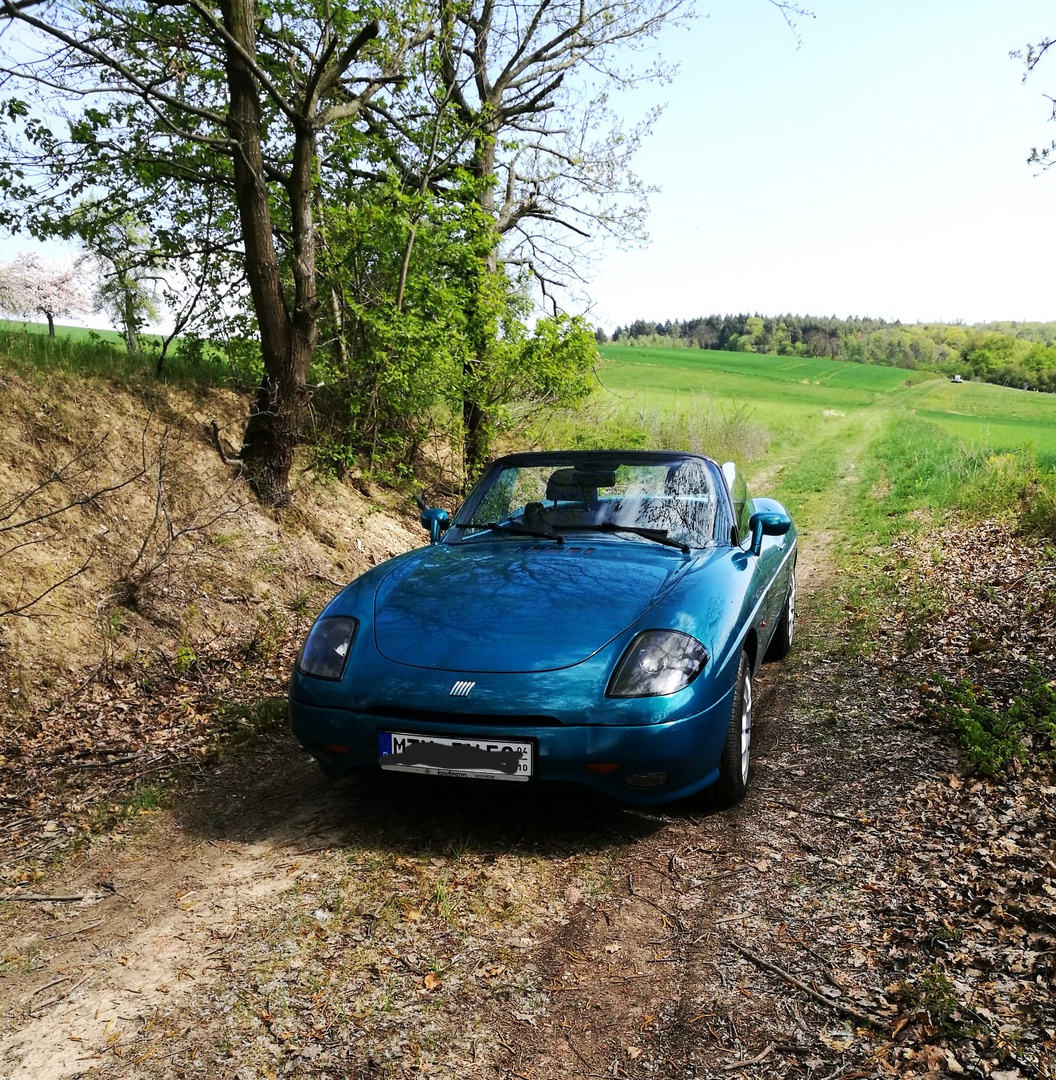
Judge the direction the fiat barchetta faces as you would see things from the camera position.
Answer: facing the viewer and to the left of the viewer
